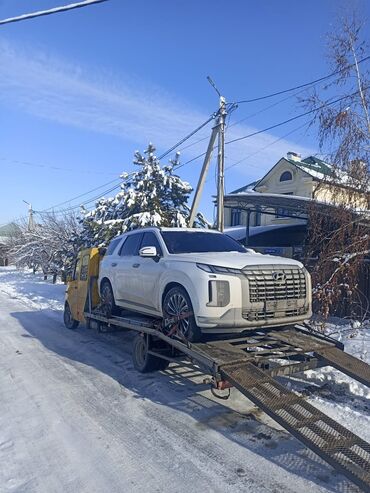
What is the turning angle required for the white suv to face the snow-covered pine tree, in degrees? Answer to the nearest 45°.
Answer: approximately 135° to its left

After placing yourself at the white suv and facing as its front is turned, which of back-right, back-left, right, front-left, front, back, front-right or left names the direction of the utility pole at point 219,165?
back-left

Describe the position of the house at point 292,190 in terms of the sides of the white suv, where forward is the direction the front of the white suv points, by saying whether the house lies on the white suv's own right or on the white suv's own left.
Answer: on the white suv's own left

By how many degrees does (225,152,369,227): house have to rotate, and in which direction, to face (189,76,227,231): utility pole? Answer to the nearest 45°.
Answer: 0° — it already faces it

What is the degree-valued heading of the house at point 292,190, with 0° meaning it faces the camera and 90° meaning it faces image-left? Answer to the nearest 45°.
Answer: approximately 45°

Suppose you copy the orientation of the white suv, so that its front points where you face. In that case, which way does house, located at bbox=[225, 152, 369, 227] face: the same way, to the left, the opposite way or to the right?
to the right

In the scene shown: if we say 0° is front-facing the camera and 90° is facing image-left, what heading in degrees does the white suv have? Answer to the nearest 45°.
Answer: approximately 315°

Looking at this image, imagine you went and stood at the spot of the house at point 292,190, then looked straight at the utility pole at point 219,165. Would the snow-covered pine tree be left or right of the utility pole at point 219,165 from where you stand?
right
